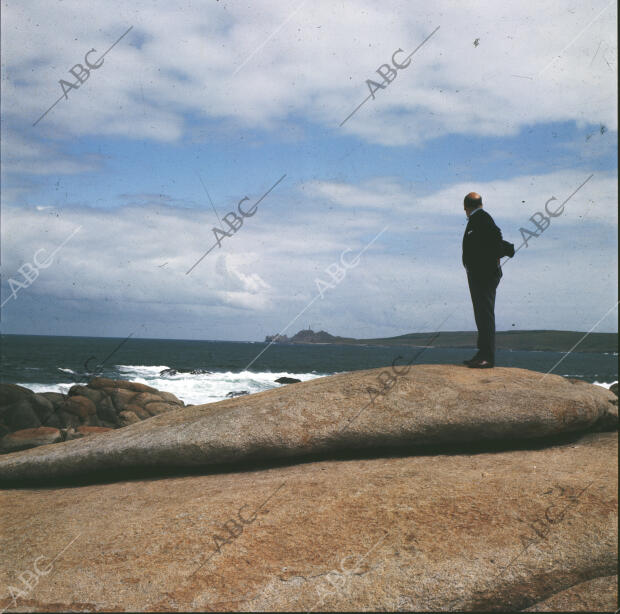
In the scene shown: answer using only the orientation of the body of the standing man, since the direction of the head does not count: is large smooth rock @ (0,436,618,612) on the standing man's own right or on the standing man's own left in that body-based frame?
on the standing man's own left

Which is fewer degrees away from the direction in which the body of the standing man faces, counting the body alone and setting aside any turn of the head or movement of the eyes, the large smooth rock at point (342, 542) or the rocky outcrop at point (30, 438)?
the rocky outcrop
